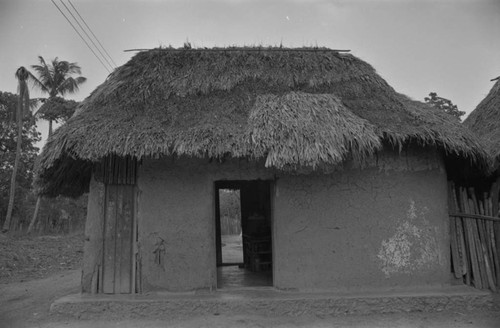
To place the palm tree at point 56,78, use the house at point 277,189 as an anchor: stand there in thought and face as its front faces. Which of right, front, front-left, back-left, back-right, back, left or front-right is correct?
back-right

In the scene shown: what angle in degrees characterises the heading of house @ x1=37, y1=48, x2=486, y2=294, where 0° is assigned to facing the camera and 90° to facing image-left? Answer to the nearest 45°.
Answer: approximately 0°

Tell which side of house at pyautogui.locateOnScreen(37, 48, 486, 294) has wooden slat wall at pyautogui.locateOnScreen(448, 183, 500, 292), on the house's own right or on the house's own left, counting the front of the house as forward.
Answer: on the house's own left

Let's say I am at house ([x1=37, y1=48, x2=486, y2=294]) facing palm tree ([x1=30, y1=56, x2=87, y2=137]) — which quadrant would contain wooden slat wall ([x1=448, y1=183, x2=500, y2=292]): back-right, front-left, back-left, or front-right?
back-right
